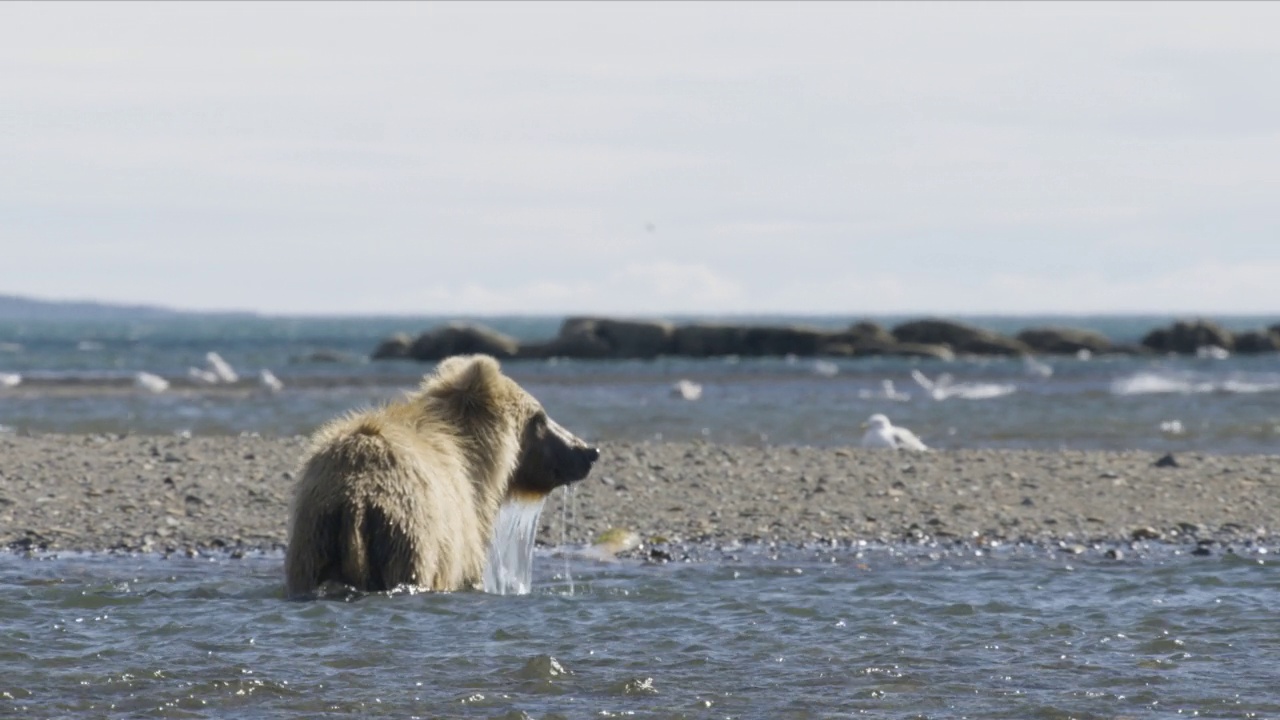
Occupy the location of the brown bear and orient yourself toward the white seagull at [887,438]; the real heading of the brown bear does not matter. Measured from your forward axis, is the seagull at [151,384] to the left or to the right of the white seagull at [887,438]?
left

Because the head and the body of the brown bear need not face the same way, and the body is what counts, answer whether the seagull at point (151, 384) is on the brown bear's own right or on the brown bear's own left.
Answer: on the brown bear's own left

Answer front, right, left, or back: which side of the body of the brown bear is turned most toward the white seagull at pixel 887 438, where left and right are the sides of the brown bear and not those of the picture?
front

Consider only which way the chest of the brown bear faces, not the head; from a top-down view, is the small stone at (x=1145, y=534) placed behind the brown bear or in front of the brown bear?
in front

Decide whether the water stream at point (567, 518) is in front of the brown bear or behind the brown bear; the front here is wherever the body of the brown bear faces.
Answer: in front

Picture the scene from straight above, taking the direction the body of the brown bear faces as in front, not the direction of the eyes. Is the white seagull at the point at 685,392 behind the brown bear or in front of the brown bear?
in front

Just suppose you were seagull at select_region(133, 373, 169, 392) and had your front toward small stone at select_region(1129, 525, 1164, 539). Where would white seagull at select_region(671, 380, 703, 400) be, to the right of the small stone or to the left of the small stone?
left

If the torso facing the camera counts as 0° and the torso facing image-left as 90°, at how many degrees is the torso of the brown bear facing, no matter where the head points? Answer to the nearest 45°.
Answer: approximately 225°

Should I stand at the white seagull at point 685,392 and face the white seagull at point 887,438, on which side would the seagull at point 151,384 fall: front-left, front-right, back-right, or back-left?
back-right
